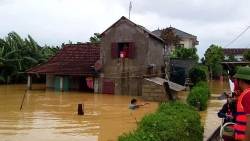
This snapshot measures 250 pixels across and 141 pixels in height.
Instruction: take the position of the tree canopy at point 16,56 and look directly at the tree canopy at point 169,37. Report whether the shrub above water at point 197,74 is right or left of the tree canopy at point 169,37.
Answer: right

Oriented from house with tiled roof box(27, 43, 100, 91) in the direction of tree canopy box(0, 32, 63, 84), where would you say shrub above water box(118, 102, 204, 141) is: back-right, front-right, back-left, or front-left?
back-left

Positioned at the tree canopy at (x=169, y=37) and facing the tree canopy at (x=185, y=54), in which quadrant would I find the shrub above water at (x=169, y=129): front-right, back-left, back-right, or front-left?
front-right

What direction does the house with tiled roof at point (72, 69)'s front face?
toward the camera

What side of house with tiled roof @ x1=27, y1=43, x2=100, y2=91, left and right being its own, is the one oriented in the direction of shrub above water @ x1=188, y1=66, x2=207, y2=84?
left

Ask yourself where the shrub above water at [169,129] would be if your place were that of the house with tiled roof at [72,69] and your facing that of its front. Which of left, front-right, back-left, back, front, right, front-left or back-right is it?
front

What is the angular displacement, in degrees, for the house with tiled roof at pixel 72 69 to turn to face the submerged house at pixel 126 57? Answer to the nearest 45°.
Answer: approximately 45° to its left

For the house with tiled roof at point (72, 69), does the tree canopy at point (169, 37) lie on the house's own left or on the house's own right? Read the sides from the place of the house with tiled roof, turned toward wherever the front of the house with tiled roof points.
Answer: on the house's own left

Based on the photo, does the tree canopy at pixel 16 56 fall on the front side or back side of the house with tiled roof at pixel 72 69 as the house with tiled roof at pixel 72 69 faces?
on the back side

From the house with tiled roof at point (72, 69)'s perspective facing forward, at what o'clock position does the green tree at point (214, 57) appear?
The green tree is roughly at 8 o'clock from the house with tiled roof.

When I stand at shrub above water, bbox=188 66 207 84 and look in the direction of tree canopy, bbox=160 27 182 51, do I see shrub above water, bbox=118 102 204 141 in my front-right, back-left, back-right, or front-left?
back-left

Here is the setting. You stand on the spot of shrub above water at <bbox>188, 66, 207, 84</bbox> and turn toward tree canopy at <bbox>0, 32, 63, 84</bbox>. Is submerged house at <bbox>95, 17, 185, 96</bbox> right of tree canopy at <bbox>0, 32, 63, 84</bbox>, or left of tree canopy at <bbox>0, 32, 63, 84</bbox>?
left

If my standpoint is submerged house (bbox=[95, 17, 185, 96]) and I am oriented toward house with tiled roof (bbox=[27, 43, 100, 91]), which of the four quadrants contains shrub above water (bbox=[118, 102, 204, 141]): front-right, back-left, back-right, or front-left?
back-left

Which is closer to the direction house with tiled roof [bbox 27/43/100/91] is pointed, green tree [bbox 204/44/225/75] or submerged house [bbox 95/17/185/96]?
the submerged house
